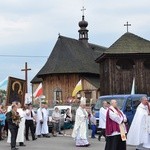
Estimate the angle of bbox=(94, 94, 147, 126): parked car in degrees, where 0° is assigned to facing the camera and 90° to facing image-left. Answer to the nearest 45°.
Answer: approximately 45°

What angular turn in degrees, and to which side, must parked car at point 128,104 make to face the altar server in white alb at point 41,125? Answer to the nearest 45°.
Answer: approximately 45° to its right

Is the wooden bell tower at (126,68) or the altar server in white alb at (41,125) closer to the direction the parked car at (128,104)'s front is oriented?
the altar server in white alb

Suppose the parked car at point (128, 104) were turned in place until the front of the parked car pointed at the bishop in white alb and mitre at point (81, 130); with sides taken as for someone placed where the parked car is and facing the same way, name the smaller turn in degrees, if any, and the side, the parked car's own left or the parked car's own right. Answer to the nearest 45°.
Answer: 0° — it already faces them

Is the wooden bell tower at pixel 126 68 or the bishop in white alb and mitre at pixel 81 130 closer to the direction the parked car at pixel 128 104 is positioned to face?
the bishop in white alb and mitre
